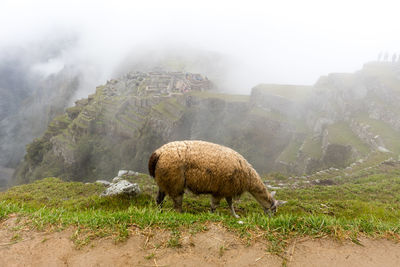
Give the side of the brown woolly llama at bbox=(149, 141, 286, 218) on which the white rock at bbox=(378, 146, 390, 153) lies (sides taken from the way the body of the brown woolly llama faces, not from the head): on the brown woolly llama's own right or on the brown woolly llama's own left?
on the brown woolly llama's own left

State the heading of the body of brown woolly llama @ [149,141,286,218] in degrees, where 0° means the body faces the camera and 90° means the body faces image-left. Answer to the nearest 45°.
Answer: approximately 270°
